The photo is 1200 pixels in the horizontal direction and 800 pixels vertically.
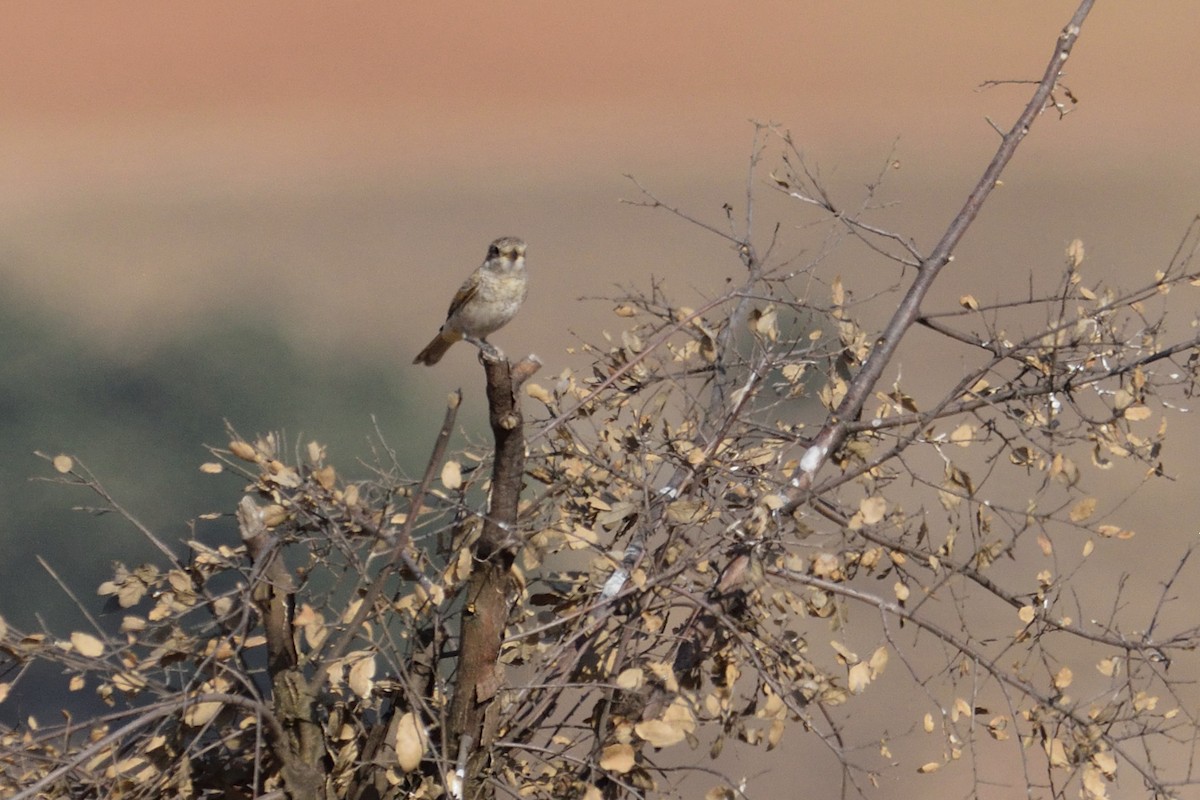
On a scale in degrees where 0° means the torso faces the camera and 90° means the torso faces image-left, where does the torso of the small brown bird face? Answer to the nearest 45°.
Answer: approximately 315°
